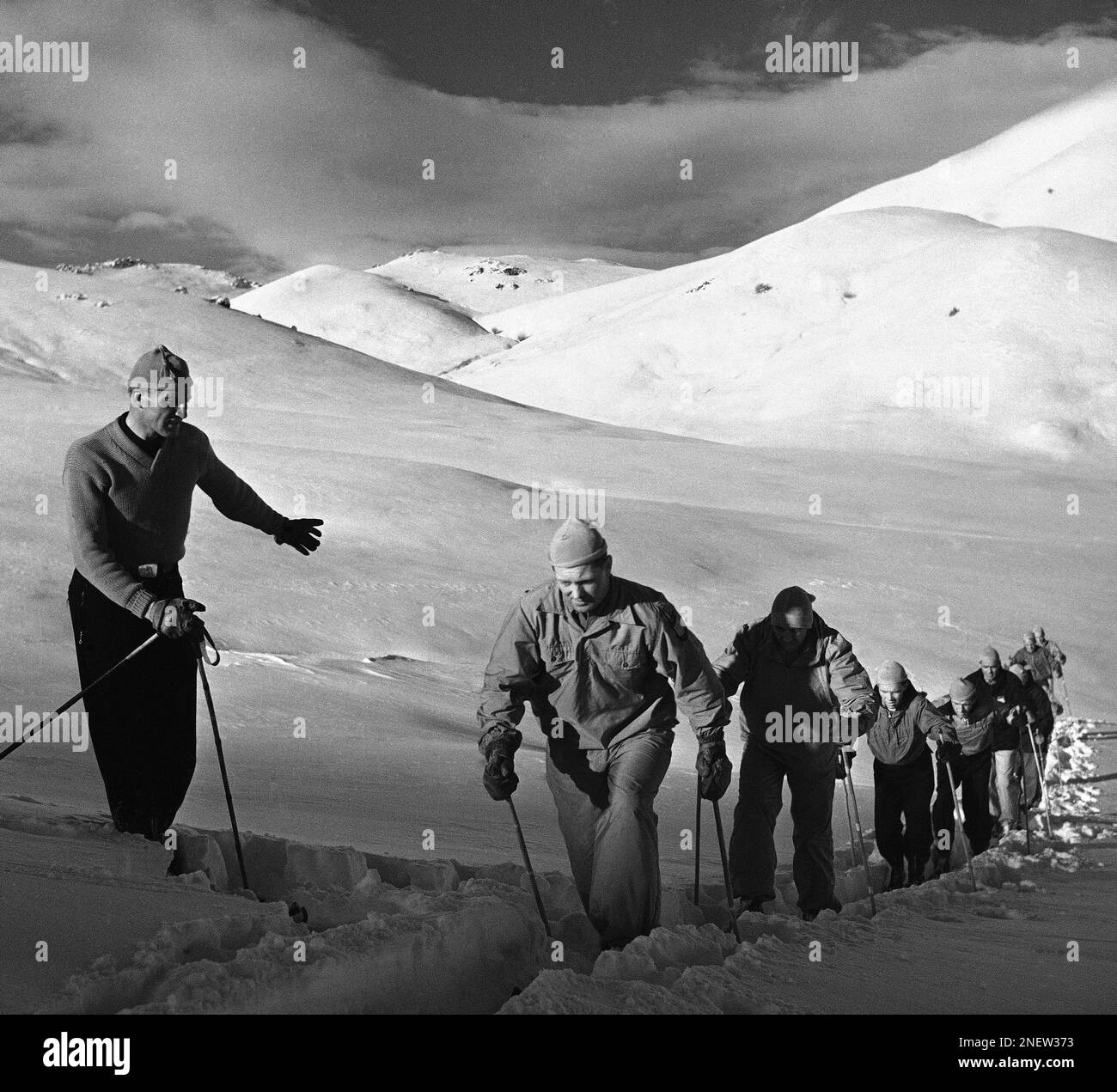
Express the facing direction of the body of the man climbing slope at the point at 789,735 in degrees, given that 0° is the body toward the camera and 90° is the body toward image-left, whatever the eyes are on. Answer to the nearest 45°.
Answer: approximately 0°

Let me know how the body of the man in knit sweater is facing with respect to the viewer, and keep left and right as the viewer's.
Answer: facing the viewer and to the right of the viewer

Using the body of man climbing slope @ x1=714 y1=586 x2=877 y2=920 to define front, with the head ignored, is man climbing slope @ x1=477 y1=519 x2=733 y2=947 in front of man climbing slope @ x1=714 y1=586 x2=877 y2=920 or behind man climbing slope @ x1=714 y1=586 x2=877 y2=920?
in front
